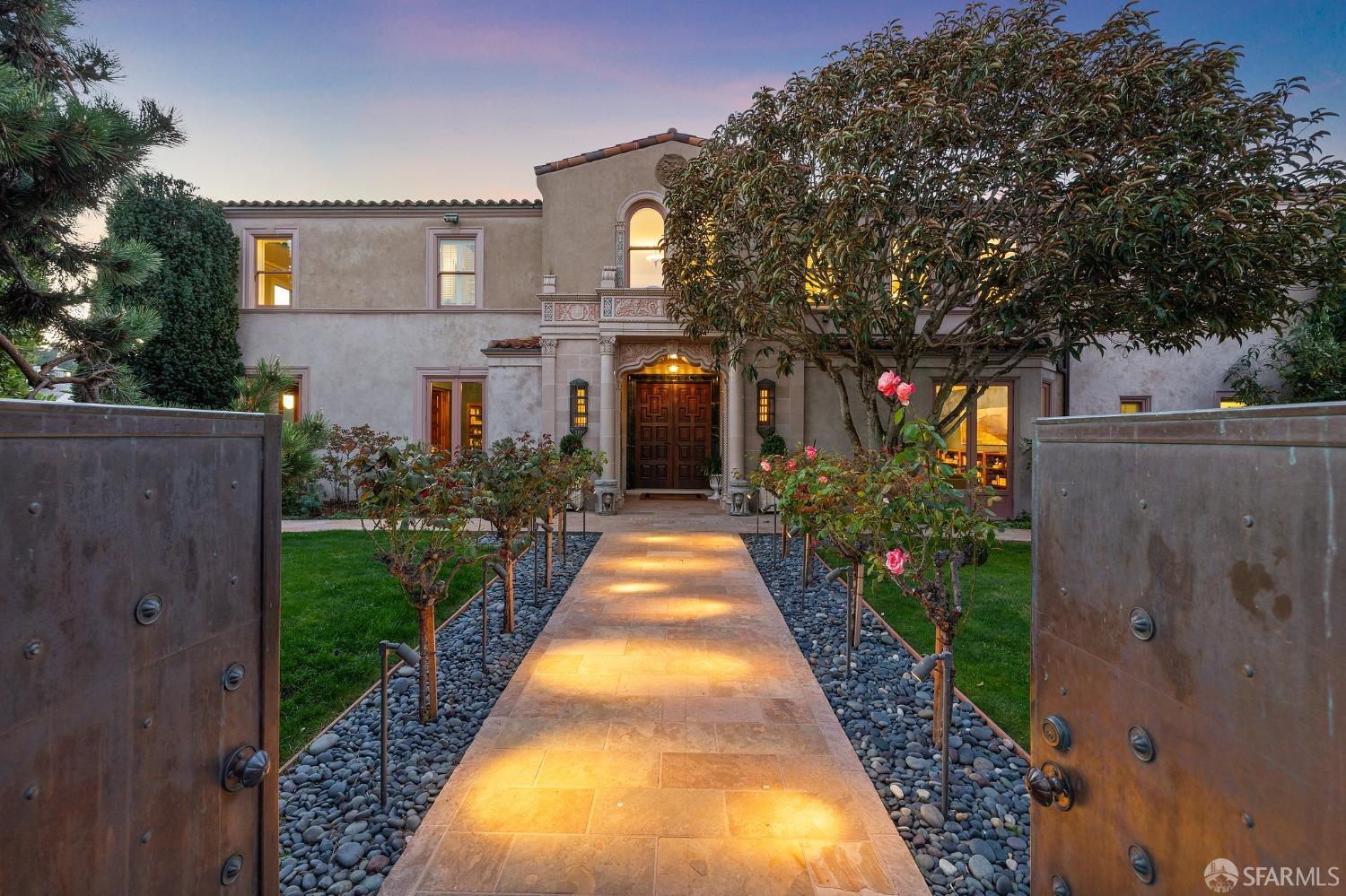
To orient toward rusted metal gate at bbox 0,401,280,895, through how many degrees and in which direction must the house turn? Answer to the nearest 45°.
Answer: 0° — it already faces it

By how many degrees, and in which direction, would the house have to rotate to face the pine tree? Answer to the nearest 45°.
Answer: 0° — it already faces it

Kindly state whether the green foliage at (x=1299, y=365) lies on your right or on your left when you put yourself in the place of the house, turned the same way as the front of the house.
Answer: on your left

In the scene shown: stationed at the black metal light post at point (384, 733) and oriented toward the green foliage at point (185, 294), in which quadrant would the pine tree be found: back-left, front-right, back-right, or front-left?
front-left

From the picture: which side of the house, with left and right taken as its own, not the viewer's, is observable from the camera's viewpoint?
front

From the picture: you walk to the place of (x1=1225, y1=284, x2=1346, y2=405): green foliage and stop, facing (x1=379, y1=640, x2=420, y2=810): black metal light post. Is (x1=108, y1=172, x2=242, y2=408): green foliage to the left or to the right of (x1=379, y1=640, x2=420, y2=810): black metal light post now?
right

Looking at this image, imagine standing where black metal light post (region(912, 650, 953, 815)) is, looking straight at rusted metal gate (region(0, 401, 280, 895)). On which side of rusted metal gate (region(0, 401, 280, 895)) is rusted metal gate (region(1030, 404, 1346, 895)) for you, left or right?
left

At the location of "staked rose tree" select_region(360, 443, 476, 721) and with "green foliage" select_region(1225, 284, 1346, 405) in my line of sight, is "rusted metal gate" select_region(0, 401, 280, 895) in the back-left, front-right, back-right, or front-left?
back-right

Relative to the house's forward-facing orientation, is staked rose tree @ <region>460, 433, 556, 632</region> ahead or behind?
ahead

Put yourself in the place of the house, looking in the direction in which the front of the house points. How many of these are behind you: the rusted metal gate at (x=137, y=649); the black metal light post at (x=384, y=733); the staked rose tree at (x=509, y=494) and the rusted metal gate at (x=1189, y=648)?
0
